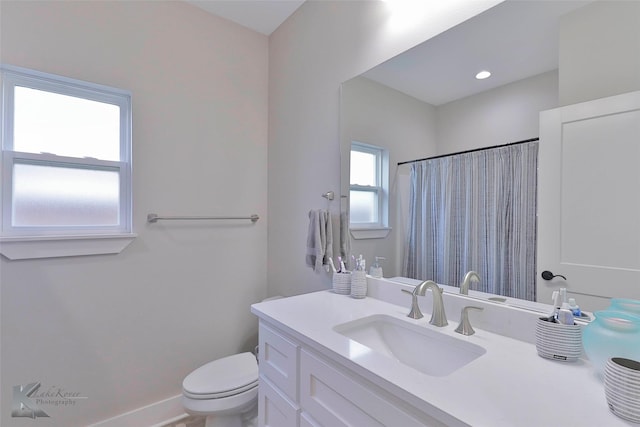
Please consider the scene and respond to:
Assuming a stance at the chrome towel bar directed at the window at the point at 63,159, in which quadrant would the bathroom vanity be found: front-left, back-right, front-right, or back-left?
back-left

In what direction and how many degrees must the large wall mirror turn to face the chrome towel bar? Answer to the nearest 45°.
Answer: approximately 45° to its right

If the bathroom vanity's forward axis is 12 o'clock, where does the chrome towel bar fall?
The chrome towel bar is roughly at 2 o'clock from the bathroom vanity.

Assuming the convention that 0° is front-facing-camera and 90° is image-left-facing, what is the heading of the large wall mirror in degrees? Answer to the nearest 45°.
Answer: approximately 45°

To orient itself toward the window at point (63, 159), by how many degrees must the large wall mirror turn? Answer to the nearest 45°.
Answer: approximately 45° to its right

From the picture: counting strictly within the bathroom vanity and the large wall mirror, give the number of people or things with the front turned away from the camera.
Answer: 0

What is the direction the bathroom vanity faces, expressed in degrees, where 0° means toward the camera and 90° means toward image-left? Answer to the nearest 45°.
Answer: approximately 45°
